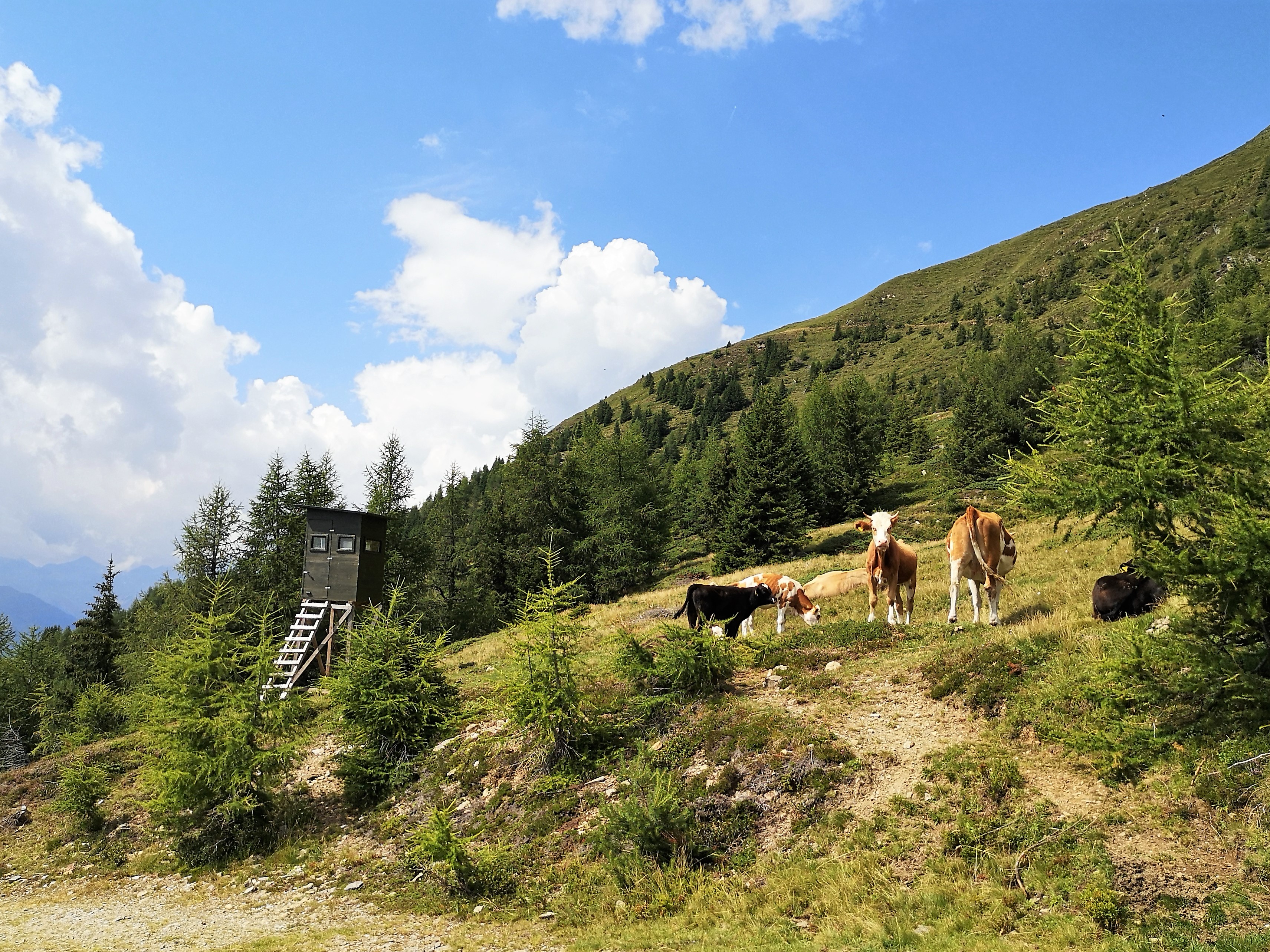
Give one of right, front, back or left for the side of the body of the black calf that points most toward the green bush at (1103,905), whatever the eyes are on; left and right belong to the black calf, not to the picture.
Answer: right

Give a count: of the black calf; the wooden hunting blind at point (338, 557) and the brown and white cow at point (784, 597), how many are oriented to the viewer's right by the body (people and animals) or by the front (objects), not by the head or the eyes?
2

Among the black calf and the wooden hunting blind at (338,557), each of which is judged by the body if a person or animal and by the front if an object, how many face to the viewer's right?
1

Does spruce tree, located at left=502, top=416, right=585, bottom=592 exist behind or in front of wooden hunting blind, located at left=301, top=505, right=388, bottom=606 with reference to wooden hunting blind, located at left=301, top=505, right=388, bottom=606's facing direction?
behind

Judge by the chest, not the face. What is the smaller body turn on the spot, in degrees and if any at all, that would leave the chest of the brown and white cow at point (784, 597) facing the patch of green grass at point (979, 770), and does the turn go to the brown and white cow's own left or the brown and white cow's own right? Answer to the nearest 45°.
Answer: approximately 90° to the brown and white cow's own right

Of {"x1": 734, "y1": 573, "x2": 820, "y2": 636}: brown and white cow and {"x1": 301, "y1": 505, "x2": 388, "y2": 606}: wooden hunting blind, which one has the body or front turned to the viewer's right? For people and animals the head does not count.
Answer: the brown and white cow

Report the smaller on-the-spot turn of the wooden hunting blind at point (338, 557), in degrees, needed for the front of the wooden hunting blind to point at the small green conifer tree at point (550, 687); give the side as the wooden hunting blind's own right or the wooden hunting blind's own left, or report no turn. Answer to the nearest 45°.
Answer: approximately 45° to the wooden hunting blind's own left

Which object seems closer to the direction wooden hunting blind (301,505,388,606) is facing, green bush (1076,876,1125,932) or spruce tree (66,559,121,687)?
the green bush

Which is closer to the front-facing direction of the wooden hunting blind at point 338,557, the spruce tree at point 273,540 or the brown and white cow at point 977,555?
the brown and white cow

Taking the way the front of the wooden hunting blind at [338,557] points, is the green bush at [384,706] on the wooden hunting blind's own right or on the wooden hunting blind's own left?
on the wooden hunting blind's own left

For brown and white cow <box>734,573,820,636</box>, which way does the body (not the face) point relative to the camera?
to the viewer's right

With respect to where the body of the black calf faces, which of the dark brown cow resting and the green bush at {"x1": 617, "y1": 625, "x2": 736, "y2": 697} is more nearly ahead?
the dark brown cow resting

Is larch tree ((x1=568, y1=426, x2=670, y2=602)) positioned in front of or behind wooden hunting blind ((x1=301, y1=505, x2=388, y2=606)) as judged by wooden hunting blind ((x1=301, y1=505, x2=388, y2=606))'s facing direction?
behind

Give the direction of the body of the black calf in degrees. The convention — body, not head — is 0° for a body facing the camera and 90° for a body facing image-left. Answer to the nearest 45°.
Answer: approximately 270°

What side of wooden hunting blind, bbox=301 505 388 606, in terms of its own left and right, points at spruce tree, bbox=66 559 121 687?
right
